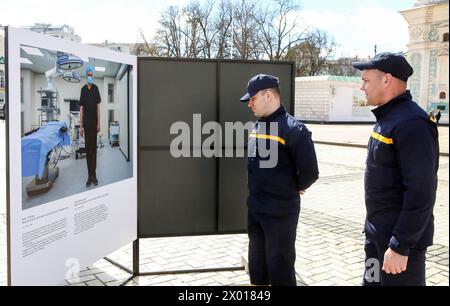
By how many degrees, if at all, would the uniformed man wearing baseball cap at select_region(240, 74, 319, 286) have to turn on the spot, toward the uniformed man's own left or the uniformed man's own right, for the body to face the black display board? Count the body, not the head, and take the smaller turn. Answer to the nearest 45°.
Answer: approximately 90° to the uniformed man's own right

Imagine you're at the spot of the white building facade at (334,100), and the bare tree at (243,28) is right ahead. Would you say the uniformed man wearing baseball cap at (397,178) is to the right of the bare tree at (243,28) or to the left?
left

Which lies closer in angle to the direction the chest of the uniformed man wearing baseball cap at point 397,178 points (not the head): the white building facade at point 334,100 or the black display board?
the black display board

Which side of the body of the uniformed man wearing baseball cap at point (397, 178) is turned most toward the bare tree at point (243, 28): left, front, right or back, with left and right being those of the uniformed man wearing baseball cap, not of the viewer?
right

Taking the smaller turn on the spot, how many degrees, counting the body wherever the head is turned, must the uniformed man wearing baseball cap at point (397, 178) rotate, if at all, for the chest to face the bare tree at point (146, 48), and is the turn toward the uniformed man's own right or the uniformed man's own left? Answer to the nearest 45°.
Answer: approximately 45° to the uniformed man's own right

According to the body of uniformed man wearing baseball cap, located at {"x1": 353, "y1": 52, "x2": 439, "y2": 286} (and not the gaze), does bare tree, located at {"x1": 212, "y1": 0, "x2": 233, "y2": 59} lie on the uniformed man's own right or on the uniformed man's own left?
on the uniformed man's own right

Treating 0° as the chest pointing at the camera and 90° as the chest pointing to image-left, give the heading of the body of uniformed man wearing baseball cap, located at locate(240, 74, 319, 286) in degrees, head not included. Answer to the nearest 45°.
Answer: approximately 45°

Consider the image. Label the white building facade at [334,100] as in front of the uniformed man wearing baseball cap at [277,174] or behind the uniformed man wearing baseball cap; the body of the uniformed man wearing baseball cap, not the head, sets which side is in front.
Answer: behind

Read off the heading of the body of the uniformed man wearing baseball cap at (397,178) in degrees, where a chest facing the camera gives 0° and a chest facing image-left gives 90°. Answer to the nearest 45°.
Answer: approximately 90°

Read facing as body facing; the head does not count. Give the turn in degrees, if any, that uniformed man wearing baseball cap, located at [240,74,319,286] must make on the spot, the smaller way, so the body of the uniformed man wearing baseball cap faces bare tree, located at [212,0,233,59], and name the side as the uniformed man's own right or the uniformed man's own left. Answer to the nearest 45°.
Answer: approximately 135° to the uniformed man's own right
